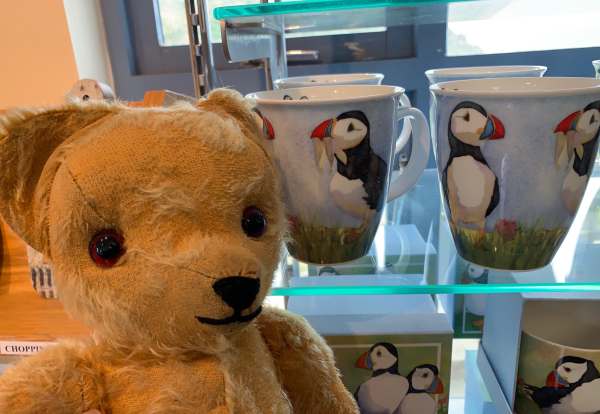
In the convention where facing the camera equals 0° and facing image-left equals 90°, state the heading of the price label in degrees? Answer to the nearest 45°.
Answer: approximately 0°

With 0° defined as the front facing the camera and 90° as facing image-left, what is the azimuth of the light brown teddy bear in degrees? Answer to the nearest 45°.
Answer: approximately 315°
